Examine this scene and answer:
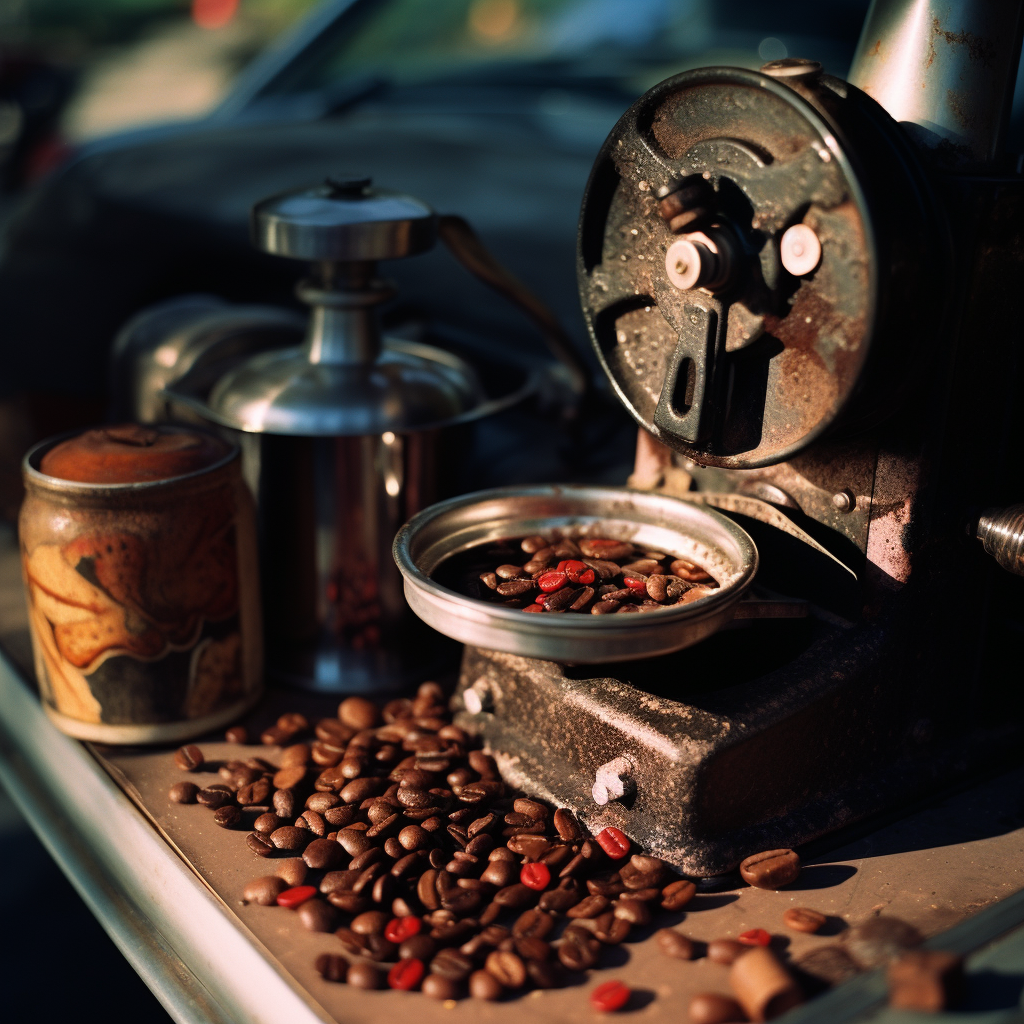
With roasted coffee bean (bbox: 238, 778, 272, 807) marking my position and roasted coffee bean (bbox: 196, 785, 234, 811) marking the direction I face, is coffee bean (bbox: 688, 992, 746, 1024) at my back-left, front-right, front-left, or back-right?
back-left

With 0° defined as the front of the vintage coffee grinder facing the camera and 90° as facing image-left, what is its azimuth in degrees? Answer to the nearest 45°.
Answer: approximately 45°
